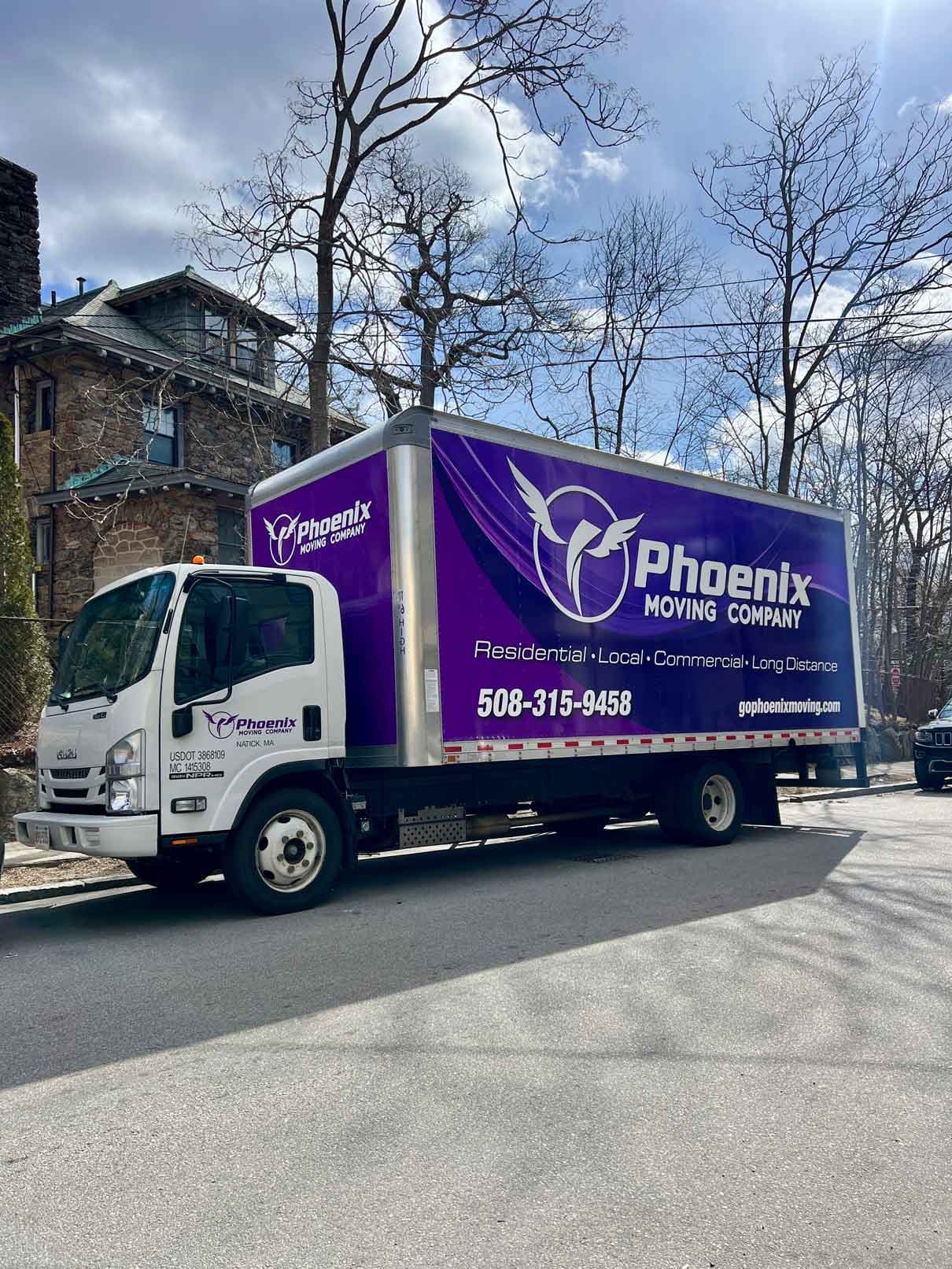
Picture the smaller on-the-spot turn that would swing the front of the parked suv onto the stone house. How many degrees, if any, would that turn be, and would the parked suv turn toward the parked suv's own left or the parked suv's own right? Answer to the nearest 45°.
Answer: approximately 45° to the parked suv's own right

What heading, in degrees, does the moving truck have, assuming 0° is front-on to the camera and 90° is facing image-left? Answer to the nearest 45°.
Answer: approximately 45°

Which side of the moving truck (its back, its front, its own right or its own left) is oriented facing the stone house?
right

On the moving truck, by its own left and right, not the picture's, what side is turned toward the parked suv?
back

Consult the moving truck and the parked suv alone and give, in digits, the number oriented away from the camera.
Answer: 0

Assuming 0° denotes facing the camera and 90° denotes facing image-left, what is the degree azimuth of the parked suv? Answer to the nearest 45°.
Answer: approximately 45°
